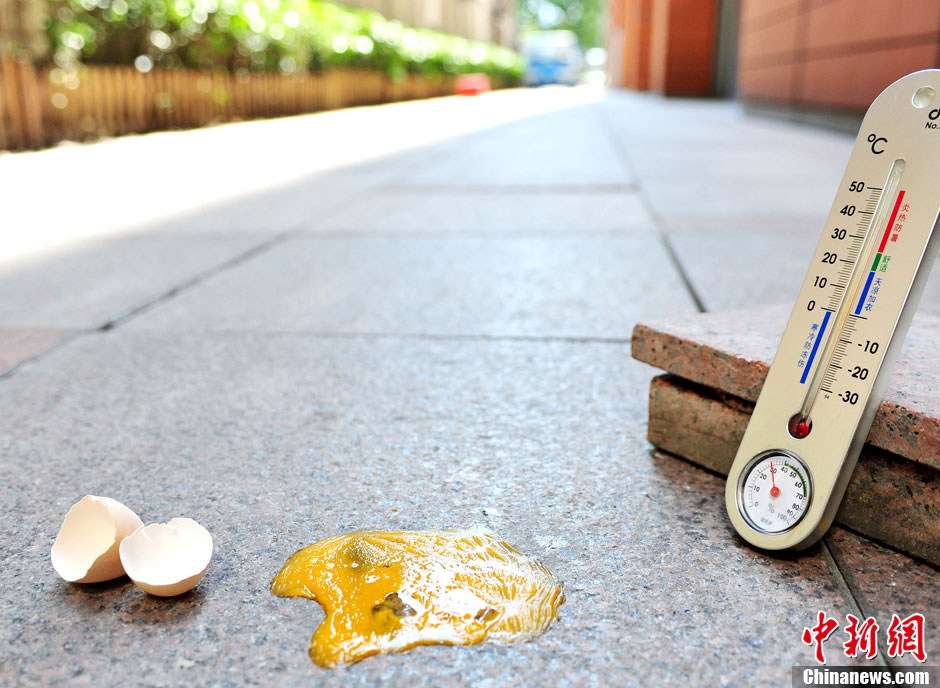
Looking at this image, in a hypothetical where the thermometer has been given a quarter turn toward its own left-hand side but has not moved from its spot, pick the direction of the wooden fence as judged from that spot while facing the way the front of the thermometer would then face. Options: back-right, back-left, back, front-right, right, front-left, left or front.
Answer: back-left

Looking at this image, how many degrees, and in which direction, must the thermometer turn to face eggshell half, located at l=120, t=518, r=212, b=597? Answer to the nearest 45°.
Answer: approximately 45° to its right

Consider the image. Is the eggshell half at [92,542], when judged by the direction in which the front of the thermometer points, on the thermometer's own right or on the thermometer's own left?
on the thermometer's own right

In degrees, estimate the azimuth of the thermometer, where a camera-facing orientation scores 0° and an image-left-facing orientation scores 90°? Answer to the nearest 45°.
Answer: approximately 0°

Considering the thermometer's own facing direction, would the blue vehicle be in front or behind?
behind

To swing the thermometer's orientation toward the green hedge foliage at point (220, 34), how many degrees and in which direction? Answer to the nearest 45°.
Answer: approximately 135° to its right
